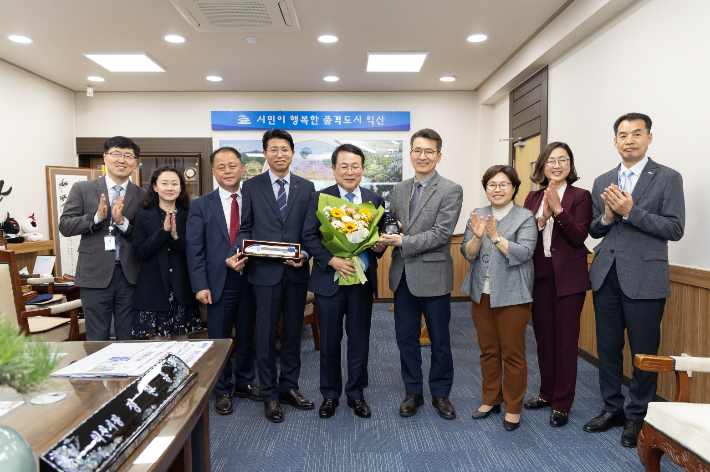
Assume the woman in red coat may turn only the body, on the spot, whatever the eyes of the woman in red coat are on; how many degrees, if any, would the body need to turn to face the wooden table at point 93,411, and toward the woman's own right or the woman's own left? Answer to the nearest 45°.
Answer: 0° — they already face it

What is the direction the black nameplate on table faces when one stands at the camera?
facing the viewer and to the right of the viewer

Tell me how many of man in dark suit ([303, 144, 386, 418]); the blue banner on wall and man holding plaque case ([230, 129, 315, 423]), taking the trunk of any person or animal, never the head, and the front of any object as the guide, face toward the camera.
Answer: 3

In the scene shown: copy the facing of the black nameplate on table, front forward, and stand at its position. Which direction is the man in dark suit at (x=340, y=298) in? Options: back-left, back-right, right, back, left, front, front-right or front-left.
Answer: left

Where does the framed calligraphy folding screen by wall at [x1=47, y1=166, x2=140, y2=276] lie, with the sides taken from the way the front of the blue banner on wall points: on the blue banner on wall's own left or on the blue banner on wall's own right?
on the blue banner on wall's own right

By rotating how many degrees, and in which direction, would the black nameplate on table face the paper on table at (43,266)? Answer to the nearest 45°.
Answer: approximately 135° to its left

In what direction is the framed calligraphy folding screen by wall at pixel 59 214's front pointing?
toward the camera

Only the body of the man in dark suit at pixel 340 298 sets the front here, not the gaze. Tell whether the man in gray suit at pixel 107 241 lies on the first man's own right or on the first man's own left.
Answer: on the first man's own right
